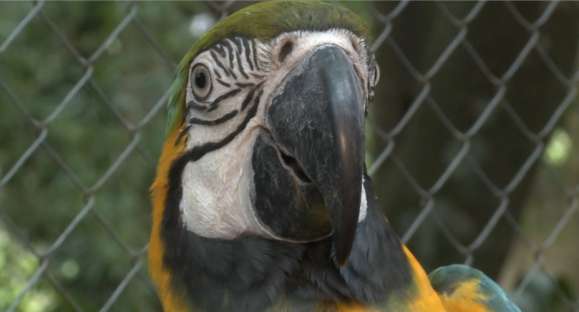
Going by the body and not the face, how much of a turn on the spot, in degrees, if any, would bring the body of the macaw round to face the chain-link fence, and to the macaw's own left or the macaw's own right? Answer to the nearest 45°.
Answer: approximately 135° to the macaw's own left
